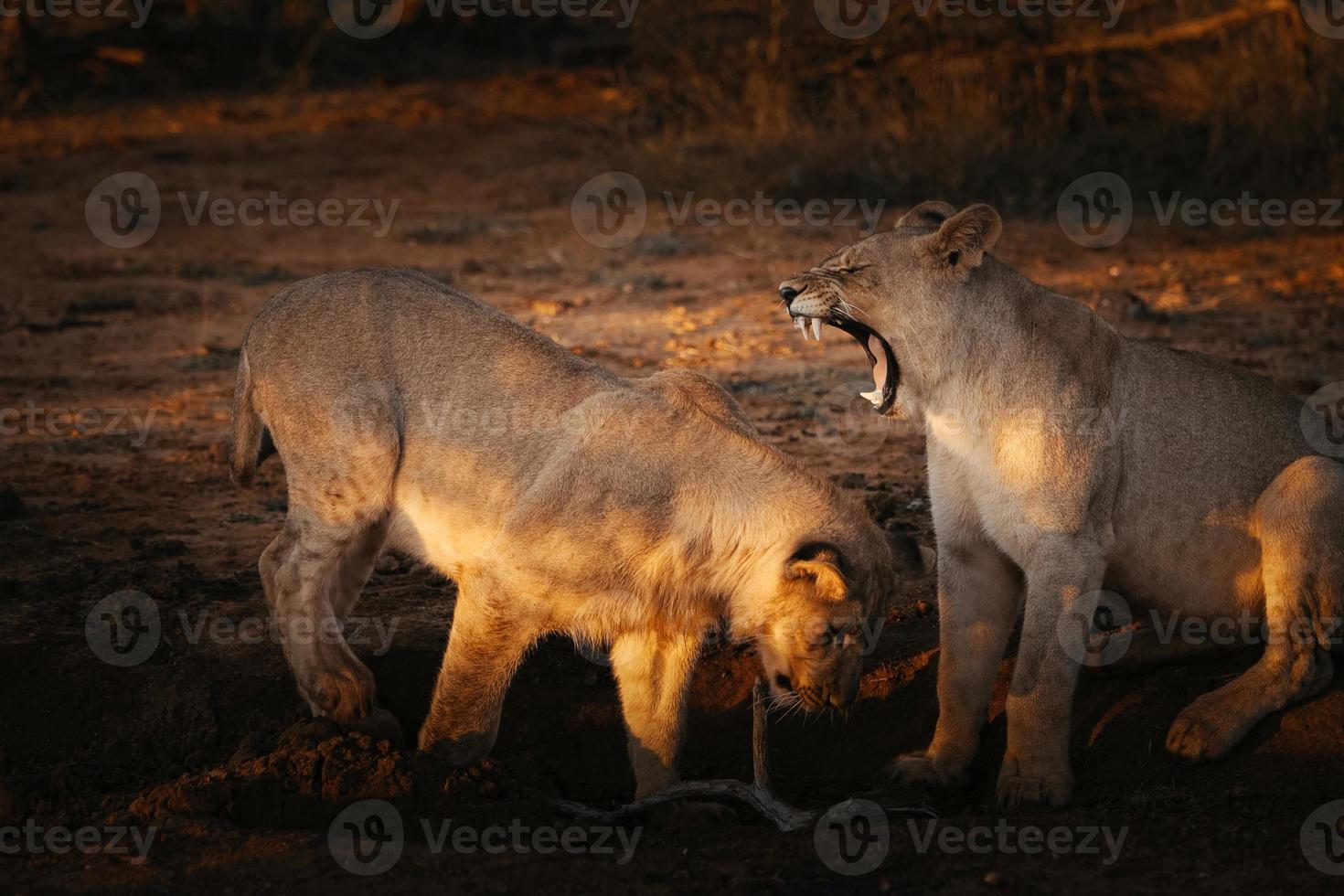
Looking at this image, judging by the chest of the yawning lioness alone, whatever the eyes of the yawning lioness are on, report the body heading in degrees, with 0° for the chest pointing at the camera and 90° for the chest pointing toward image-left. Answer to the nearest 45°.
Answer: approximately 45°

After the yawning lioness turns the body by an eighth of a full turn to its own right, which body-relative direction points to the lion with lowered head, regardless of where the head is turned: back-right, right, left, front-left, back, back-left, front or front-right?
front
